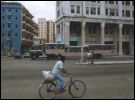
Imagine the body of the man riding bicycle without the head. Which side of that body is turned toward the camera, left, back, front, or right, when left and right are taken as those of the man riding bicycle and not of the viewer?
right

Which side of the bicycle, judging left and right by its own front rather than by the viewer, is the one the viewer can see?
right
